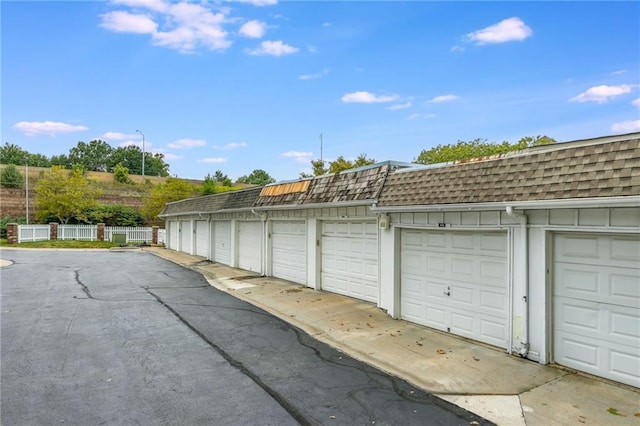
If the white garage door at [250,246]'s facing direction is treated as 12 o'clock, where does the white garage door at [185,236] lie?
the white garage door at [185,236] is roughly at 4 o'clock from the white garage door at [250,246].

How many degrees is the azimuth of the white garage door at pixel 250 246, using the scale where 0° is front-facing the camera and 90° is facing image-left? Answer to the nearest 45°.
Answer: approximately 45°

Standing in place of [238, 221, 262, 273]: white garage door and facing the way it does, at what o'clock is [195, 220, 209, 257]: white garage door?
[195, 220, 209, 257]: white garage door is roughly at 4 o'clock from [238, 221, 262, 273]: white garage door.

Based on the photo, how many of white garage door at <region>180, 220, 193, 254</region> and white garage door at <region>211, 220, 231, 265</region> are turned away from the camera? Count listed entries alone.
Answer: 0

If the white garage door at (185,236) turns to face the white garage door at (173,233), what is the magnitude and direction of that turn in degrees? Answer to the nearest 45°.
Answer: approximately 135° to its right

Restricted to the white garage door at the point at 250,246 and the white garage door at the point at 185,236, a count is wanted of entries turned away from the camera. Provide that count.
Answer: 0

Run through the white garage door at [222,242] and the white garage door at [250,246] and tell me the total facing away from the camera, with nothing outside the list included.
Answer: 0

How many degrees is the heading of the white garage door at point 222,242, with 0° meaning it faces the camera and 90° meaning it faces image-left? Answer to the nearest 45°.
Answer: approximately 45°

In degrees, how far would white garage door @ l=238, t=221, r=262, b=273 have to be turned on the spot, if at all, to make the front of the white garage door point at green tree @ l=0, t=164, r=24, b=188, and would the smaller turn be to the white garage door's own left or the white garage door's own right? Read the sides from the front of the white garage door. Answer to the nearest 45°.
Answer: approximately 90° to the white garage door's own right

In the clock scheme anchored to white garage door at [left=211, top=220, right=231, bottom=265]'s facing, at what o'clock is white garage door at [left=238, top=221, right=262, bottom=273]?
white garage door at [left=238, top=221, right=262, bottom=273] is roughly at 10 o'clock from white garage door at [left=211, top=220, right=231, bottom=265].

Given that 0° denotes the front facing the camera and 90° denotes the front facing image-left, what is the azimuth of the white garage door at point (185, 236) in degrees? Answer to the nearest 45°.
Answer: approximately 45°
